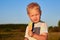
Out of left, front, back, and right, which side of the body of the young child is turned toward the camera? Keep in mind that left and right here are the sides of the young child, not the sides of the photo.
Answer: front
